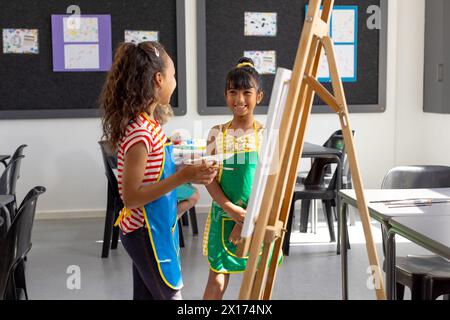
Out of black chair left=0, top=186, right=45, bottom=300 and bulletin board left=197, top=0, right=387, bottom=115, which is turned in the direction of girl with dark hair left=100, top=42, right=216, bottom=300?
the bulletin board

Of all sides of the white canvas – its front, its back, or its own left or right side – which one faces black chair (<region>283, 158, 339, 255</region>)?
right

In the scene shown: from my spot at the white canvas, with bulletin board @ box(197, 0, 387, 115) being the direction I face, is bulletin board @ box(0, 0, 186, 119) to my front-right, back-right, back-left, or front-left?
front-left

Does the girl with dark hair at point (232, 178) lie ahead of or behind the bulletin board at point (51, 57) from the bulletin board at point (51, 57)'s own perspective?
ahead

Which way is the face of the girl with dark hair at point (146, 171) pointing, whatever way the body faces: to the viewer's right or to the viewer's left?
to the viewer's right

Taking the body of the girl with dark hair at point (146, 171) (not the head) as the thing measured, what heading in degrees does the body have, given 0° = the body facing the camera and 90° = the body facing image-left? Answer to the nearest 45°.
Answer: approximately 270°

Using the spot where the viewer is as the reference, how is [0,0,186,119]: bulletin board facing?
facing the viewer

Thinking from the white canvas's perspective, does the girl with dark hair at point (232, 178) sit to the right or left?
on its right

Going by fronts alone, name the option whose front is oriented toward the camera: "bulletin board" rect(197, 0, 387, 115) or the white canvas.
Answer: the bulletin board

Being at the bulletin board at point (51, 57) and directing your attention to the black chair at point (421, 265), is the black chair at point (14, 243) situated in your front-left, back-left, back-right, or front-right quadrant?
front-right

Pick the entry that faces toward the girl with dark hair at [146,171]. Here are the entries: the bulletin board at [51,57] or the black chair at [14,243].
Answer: the bulletin board

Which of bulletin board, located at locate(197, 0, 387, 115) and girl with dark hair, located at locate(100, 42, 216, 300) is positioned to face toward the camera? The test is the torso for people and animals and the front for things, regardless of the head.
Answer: the bulletin board

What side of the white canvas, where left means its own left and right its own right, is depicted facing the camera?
left

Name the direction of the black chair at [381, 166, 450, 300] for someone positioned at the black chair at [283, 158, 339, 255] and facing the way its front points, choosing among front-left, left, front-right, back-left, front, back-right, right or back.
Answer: front-left

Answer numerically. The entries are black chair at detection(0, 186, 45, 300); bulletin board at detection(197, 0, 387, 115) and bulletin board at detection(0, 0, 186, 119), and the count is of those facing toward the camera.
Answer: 2

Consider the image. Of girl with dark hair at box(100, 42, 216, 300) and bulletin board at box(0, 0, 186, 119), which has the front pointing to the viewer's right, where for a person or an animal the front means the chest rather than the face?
the girl with dark hair

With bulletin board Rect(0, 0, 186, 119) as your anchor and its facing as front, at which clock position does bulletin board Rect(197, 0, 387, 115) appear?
bulletin board Rect(197, 0, 387, 115) is roughly at 9 o'clock from bulletin board Rect(0, 0, 186, 119).
